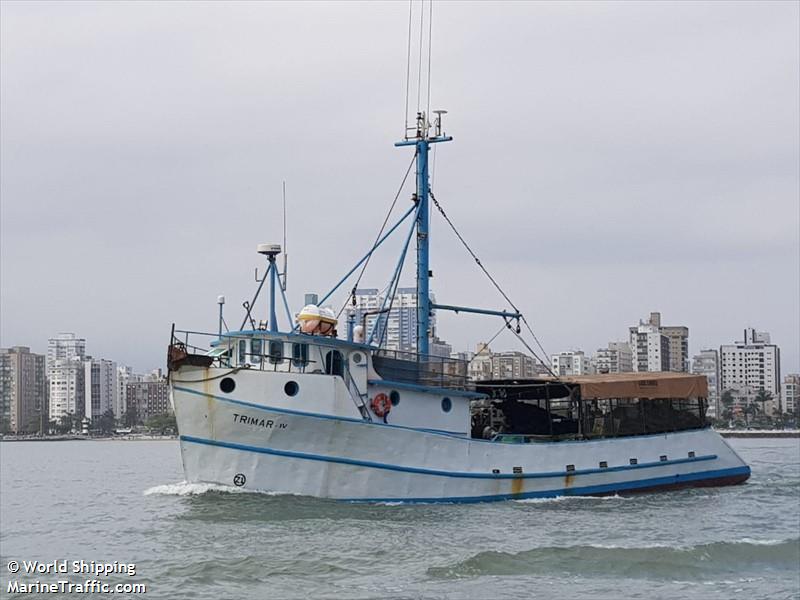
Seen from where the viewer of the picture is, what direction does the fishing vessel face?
facing to the left of the viewer
